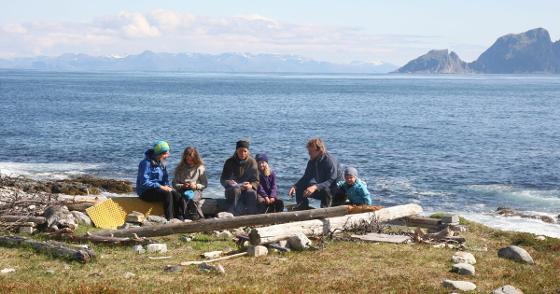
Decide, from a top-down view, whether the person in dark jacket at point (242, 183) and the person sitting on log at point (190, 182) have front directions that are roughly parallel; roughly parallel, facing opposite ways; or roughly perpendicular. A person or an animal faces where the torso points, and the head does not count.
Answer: roughly parallel

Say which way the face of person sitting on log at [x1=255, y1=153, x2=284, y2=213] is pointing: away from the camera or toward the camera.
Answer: toward the camera

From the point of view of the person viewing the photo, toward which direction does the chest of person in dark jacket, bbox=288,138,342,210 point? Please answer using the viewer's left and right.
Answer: facing the viewer and to the left of the viewer

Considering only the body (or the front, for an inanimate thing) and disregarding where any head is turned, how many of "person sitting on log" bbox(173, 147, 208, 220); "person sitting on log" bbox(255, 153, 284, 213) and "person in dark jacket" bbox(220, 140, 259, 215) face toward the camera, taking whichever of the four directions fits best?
3

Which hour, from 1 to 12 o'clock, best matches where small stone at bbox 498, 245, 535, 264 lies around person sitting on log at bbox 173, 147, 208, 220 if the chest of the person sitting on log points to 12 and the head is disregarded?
The small stone is roughly at 10 o'clock from the person sitting on log.

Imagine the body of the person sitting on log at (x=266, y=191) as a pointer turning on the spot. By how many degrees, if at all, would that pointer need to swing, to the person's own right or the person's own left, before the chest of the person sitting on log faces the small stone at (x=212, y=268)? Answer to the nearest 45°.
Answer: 0° — they already face it

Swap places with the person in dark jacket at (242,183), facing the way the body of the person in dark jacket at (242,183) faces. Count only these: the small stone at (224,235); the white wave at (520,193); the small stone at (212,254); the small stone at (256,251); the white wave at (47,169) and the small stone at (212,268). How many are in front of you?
4

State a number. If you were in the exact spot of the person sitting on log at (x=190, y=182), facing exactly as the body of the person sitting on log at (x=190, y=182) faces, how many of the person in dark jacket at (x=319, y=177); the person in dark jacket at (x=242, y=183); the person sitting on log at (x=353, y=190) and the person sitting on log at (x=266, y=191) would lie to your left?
4

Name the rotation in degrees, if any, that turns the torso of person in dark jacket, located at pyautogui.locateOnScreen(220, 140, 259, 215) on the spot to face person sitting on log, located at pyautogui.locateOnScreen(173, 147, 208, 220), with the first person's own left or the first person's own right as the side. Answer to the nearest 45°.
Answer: approximately 90° to the first person's own right

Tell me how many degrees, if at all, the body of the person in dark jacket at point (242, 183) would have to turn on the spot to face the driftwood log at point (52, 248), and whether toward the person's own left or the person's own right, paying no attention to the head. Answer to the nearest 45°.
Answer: approximately 45° to the person's own right

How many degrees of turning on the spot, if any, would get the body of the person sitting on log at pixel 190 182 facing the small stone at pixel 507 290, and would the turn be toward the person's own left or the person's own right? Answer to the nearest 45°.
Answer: approximately 45° to the person's own left

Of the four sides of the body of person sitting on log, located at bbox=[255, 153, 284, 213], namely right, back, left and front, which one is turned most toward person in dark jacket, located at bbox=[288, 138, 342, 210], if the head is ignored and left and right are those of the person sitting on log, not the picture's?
left

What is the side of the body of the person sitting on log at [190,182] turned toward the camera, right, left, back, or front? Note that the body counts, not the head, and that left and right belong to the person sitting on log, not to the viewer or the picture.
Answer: front

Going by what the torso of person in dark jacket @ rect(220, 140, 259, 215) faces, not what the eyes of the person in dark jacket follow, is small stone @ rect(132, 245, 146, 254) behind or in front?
in front

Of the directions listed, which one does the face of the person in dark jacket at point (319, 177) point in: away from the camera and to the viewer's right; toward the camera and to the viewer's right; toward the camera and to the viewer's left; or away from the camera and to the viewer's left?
toward the camera and to the viewer's left

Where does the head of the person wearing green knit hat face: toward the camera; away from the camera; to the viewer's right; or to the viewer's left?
to the viewer's right
